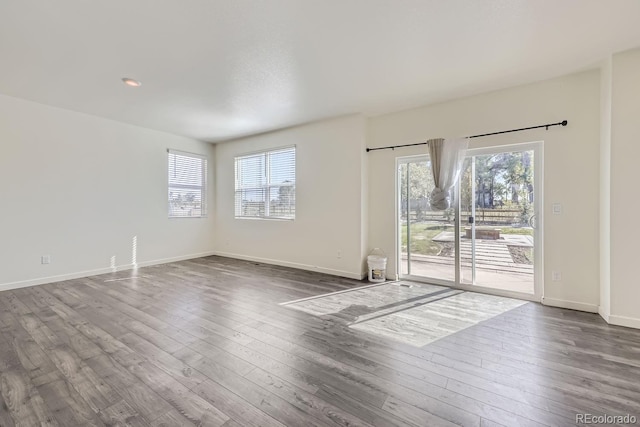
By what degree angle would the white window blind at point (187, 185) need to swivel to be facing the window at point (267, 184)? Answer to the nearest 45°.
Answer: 0° — it already faces it

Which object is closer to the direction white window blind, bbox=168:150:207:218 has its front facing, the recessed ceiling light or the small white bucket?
the small white bucket

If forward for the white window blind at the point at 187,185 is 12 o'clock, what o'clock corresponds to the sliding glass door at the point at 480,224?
The sliding glass door is roughly at 12 o'clock from the white window blind.

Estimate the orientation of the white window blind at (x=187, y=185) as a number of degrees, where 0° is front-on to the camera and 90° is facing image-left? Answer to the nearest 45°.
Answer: approximately 315°

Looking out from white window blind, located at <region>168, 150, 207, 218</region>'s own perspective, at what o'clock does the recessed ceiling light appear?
The recessed ceiling light is roughly at 2 o'clock from the white window blind.

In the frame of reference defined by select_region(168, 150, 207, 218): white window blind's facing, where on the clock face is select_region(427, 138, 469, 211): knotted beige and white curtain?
The knotted beige and white curtain is roughly at 12 o'clock from the white window blind.
